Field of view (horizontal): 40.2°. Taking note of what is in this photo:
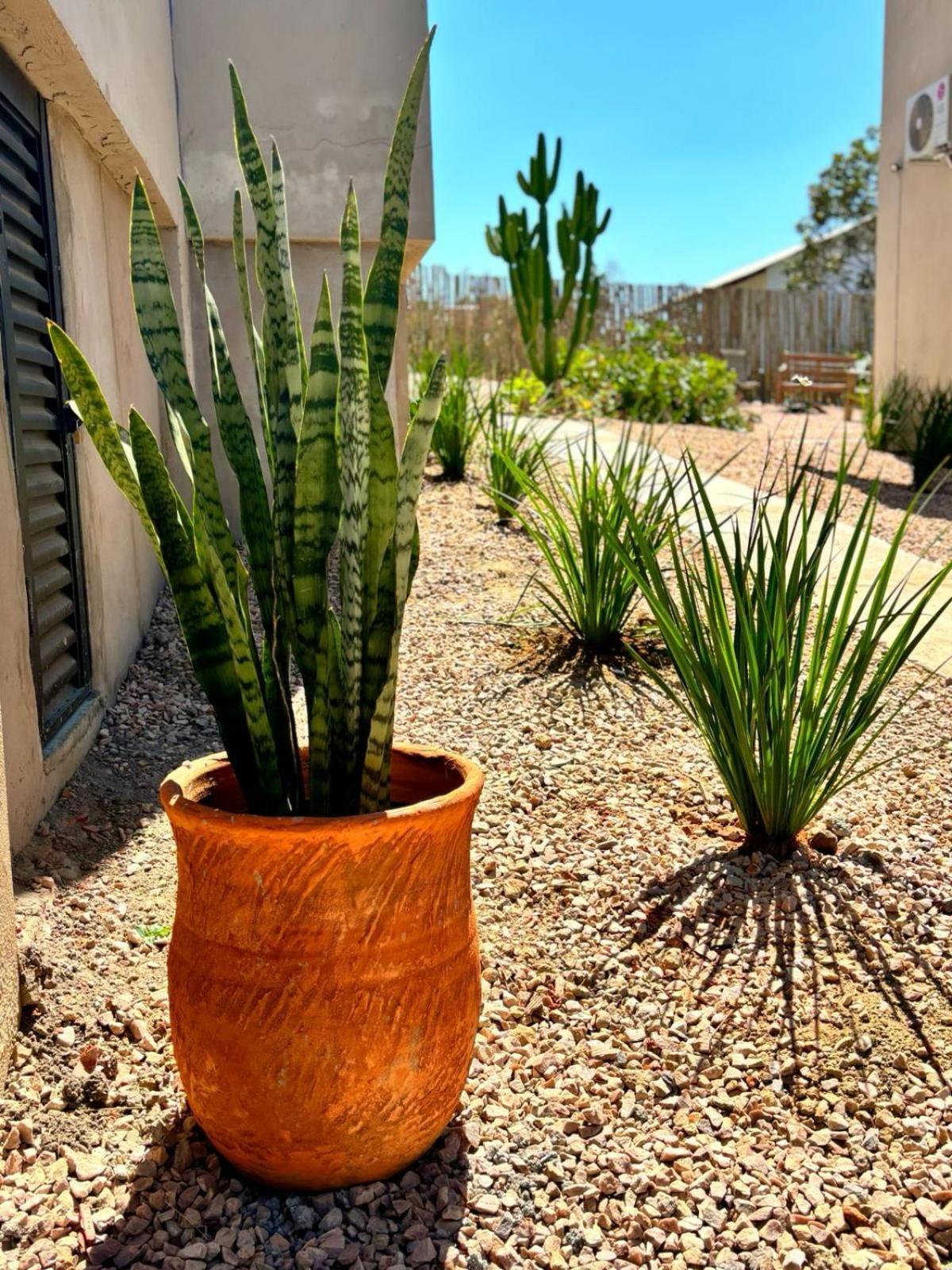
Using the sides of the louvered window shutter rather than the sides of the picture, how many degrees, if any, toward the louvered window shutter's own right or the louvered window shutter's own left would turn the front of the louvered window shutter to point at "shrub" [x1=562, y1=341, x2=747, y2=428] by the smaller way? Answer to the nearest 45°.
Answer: approximately 45° to the louvered window shutter's own left

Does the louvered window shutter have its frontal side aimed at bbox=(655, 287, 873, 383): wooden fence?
no

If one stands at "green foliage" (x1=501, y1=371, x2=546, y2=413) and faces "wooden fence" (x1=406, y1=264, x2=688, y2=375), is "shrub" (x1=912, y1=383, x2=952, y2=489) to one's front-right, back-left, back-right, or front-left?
back-right

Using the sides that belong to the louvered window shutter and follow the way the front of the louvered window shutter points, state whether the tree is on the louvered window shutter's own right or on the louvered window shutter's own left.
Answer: on the louvered window shutter's own left

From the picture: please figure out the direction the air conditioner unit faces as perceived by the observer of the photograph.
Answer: facing the viewer and to the left of the viewer

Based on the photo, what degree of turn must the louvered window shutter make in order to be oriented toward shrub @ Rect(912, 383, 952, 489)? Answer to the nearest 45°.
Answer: approximately 45° to its left

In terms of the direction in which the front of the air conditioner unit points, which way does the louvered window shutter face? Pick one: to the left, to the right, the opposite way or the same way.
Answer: the opposite way

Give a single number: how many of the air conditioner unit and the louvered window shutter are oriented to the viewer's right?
1

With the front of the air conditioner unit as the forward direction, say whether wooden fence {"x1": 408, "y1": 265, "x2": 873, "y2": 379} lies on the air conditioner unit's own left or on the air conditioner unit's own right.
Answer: on the air conditioner unit's own right

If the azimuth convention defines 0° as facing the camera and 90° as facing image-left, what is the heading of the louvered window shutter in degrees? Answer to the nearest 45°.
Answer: approximately 270°

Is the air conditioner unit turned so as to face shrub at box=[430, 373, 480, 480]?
yes

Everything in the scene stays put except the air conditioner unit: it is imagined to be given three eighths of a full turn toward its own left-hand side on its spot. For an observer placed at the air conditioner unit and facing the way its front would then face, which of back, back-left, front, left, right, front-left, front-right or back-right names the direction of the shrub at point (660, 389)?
back-left

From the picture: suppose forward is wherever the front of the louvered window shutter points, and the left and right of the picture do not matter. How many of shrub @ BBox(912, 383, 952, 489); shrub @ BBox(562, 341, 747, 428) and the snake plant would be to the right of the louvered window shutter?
1

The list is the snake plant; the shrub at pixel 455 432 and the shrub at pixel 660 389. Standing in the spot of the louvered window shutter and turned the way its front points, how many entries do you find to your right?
1

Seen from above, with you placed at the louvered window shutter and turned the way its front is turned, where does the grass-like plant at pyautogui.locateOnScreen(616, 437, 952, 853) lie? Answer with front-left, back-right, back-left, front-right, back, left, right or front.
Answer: front-right

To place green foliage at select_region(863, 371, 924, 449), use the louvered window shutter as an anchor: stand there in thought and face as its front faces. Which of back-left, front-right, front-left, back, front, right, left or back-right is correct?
front-left

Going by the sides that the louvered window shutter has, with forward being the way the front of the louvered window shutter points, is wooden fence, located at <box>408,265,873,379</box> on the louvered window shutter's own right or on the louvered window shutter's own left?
on the louvered window shutter's own left

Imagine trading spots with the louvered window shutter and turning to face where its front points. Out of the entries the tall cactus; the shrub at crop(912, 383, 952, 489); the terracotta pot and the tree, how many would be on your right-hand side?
1
